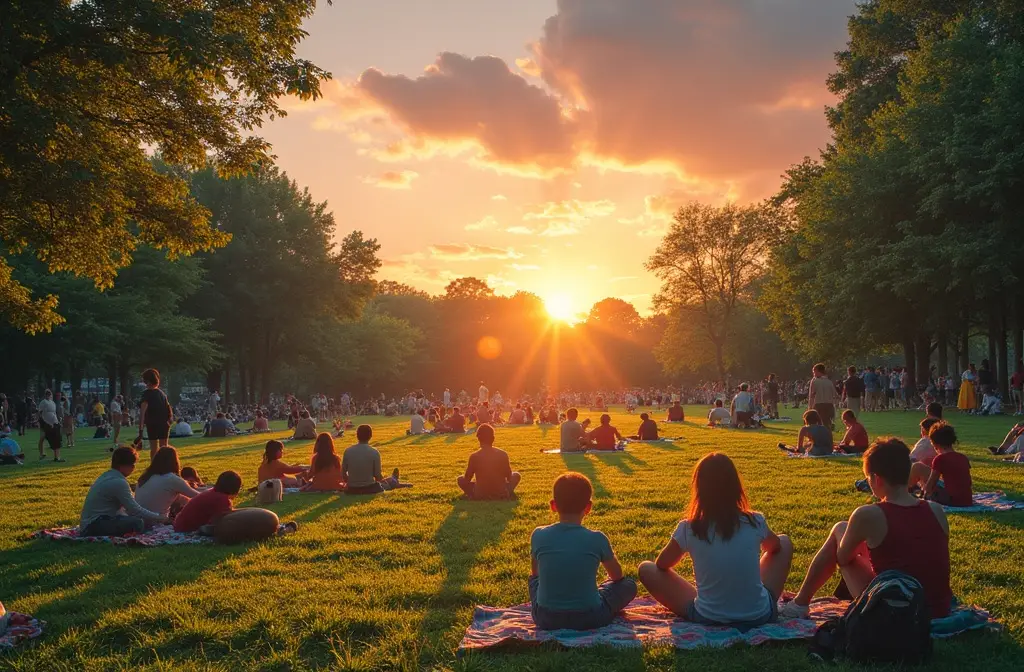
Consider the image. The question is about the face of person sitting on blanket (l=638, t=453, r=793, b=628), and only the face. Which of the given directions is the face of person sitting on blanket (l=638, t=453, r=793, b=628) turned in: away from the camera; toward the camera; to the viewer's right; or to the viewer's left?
away from the camera

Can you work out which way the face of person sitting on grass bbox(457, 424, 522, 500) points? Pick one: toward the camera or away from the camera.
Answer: away from the camera

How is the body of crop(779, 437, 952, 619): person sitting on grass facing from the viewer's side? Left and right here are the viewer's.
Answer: facing away from the viewer and to the left of the viewer

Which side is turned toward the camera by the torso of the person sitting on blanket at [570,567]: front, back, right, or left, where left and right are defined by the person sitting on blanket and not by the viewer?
back

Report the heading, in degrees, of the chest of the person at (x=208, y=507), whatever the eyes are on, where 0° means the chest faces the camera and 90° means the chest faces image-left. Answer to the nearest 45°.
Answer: approximately 225°

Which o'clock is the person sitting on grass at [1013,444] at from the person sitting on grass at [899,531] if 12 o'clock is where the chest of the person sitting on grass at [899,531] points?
the person sitting on grass at [1013,444] is roughly at 2 o'clock from the person sitting on grass at [899,531].

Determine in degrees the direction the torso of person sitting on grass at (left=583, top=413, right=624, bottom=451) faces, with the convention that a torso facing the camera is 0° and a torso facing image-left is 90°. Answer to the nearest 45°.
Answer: approximately 180°

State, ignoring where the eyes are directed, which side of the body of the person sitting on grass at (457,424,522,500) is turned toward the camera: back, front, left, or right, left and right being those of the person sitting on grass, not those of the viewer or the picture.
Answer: back

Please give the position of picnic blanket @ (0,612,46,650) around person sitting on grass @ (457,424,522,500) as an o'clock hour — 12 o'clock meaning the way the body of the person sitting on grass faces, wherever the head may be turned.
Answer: The picnic blanket is roughly at 7 o'clock from the person sitting on grass.

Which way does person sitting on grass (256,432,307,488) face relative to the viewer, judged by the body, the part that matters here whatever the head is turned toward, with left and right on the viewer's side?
facing away from the viewer and to the right of the viewer

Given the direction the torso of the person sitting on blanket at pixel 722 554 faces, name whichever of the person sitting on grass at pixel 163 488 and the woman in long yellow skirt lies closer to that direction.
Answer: the woman in long yellow skirt
